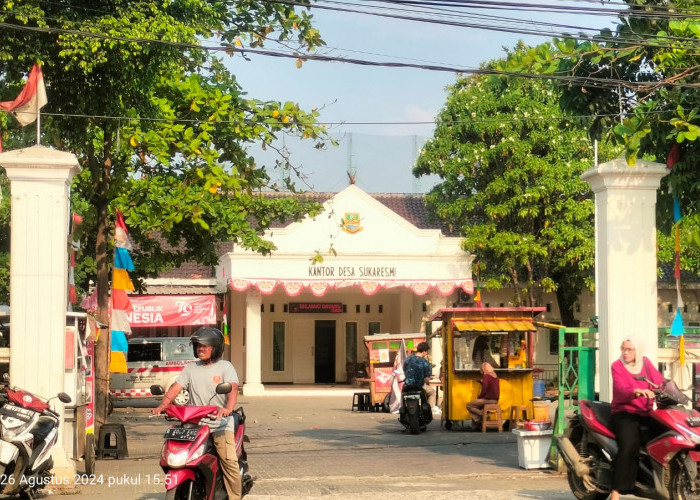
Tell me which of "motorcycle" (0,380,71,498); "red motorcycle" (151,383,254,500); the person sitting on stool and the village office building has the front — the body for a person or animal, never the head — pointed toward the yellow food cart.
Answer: the village office building

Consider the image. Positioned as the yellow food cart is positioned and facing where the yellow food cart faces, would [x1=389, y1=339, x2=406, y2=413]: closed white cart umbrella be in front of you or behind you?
behind

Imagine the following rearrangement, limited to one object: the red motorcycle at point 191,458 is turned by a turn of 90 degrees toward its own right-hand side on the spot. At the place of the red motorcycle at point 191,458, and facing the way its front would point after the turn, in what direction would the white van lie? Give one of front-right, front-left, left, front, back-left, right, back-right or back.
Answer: front-right

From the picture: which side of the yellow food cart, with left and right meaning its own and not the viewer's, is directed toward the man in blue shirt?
right

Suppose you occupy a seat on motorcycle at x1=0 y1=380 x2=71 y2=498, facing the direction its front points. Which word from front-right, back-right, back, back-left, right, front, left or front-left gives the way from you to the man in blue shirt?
back

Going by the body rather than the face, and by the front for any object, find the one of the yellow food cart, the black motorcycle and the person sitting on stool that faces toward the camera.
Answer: the yellow food cart

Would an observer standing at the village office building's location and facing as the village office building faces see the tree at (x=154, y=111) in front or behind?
in front

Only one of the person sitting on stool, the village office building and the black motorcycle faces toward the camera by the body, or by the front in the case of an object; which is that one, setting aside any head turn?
the village office building

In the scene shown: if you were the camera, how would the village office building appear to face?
facing the viewer

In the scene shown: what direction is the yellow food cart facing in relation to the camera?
toward the camera

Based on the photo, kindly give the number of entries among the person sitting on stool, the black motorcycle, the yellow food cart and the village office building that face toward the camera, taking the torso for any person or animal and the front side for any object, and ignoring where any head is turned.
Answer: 2

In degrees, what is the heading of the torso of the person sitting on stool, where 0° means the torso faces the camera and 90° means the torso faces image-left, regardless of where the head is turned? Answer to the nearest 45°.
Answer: approximately 90°

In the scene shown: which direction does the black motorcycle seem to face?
away from the camera

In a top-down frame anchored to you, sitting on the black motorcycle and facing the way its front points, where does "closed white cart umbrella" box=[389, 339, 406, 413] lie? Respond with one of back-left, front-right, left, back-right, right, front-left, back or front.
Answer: front
